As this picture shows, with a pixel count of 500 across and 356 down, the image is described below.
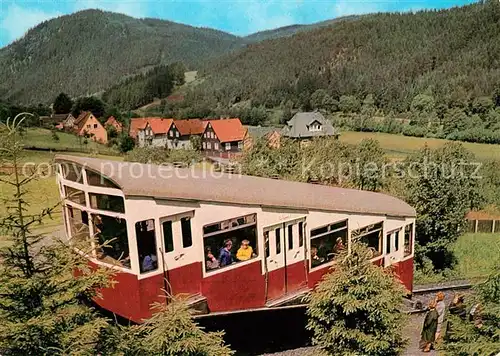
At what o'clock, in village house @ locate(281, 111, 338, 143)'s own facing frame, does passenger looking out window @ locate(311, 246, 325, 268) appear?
The passenger looking out window is roughly at 12 o'clock from the village house.

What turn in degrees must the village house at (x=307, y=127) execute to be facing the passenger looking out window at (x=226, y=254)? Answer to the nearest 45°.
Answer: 0° — it already faces them

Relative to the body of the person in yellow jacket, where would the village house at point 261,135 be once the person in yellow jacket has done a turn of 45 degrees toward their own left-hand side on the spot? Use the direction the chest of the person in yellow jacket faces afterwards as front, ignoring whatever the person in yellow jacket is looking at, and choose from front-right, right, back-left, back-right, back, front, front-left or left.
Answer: back-left

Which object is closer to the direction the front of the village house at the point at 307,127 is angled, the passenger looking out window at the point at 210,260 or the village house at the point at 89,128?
the passenger looking out window

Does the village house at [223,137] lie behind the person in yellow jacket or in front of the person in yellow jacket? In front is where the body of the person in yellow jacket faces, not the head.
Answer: behind

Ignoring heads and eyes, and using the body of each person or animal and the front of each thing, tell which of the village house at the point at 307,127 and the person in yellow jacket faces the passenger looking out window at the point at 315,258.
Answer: the village house

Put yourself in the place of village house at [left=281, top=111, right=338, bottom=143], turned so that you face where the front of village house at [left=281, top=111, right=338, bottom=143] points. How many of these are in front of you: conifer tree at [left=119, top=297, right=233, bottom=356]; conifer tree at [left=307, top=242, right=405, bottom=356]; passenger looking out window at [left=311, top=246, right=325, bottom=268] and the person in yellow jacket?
4

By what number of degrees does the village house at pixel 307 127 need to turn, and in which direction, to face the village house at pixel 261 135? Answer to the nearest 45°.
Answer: approximately 45° to its right

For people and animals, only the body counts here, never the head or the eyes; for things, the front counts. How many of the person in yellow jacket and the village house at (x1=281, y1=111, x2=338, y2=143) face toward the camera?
2

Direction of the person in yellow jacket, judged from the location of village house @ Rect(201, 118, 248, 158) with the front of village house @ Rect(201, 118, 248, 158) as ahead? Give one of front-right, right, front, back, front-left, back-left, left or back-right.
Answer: front-left

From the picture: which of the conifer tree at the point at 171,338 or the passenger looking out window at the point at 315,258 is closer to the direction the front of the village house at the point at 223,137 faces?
the conifer tree
